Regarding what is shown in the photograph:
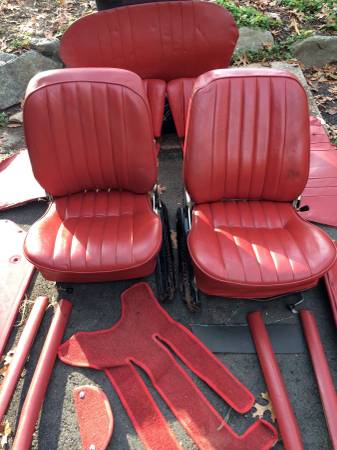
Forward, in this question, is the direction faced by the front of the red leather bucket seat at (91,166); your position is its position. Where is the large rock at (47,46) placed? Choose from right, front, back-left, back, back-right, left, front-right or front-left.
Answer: back

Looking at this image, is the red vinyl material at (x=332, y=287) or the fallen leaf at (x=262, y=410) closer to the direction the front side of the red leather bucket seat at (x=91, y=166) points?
the fallen leaf

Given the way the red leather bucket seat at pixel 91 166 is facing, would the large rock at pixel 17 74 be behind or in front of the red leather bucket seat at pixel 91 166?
behind

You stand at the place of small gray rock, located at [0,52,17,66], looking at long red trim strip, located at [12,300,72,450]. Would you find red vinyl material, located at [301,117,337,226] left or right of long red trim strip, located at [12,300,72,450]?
left

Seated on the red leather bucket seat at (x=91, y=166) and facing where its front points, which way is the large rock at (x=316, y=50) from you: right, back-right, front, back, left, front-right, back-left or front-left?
back-left

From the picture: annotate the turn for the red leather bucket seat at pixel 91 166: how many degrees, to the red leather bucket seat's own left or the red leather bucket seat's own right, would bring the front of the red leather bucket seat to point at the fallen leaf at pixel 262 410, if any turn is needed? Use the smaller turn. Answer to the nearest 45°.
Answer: approximately 45° to the red leather bucket seat's own left

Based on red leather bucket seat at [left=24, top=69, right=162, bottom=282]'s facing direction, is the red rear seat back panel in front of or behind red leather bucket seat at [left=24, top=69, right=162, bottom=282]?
behind

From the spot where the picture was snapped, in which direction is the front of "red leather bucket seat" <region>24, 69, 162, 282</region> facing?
facing the viewer

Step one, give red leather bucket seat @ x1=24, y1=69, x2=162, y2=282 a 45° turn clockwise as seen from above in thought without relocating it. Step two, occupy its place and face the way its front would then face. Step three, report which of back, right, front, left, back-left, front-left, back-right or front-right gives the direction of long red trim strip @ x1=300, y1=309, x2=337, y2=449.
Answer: left
